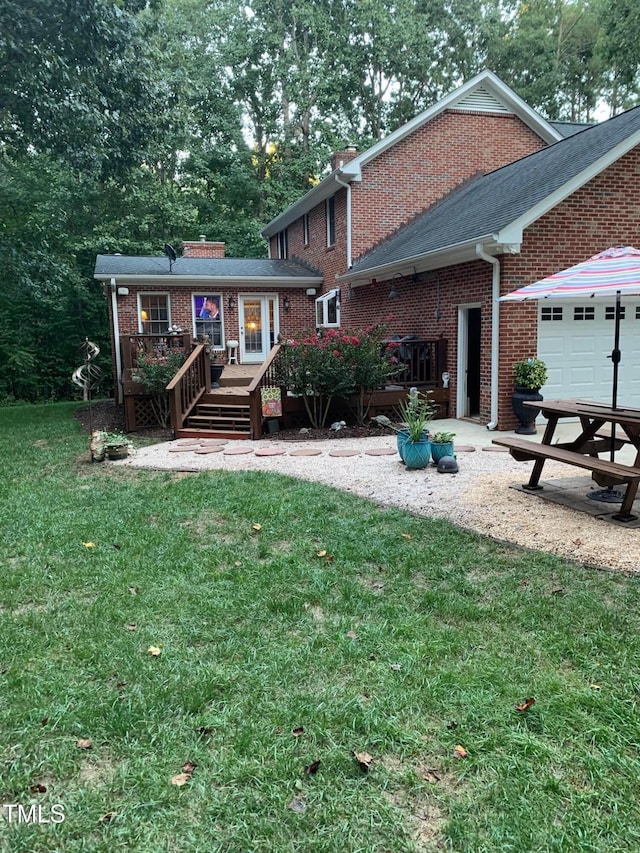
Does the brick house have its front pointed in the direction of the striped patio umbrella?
no

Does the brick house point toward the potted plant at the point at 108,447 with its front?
no

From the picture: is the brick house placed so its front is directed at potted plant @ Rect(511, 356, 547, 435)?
no

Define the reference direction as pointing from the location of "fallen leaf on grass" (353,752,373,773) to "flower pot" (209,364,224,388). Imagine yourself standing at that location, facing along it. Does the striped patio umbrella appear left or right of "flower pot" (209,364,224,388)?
right
